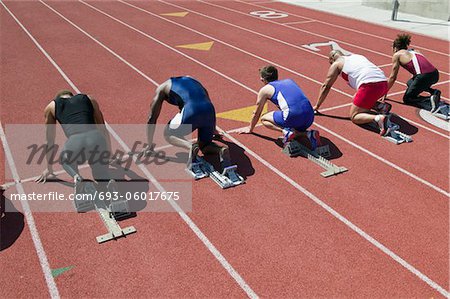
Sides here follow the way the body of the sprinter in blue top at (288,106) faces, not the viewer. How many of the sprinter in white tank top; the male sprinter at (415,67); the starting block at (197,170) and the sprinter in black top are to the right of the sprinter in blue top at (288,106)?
2

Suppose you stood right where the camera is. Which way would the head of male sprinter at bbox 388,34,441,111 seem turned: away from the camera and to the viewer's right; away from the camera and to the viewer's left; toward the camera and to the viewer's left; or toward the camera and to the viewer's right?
away from the camera and to the viewer's left

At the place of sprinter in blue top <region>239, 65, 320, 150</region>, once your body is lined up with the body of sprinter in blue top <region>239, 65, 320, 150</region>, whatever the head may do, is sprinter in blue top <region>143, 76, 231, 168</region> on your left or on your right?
on your left

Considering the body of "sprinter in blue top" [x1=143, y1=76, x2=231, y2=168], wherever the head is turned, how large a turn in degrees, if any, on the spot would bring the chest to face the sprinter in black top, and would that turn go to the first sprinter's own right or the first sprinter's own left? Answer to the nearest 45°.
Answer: approximately 90° to the first sprinter's own left

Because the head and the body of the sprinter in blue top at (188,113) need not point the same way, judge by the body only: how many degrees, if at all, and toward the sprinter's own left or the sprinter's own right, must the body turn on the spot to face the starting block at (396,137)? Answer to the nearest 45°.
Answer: approximately 135° to the sprinter's own right

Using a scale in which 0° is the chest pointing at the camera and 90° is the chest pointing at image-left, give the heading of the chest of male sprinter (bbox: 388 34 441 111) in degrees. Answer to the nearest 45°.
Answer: approximately 135°
